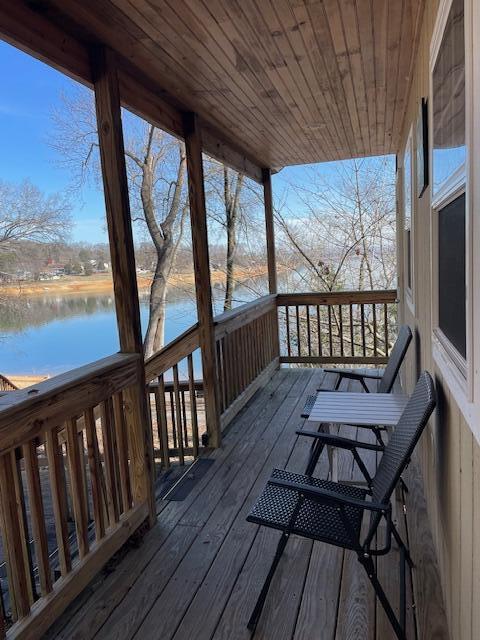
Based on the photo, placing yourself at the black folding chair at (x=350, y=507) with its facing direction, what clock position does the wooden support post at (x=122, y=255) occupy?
The wooden support post is roughly at 1 o'clock from the black folding chair.

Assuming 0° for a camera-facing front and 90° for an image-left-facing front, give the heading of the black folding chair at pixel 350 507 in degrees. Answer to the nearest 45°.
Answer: approximately 90°

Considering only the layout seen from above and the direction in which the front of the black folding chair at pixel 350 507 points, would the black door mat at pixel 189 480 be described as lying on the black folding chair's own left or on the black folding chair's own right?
on the black folding chair's own right

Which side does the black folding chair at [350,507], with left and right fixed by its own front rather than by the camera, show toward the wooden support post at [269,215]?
right

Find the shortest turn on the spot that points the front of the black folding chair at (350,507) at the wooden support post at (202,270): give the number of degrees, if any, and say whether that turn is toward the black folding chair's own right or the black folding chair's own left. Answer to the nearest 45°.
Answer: approximately 45° to the black folding chair's own right

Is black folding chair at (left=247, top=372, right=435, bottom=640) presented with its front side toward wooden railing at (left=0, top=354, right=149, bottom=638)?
yes

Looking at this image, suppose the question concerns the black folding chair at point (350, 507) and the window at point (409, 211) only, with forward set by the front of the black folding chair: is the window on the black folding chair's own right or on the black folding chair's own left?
on the black folding chair's own right

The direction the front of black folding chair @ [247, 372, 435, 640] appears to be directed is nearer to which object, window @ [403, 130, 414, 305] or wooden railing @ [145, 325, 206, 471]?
the wooden railing

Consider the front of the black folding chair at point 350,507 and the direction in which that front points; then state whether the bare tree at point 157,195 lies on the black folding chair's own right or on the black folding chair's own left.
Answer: on the black folding chair's own right

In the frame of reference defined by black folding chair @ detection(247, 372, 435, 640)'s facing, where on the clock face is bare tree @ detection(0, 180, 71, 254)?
The bare tree is roughly at 1 o'clock from the black folding chair.

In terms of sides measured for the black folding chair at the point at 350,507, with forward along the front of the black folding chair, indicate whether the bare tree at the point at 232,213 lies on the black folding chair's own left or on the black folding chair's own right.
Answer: on the black folding chair's own right
